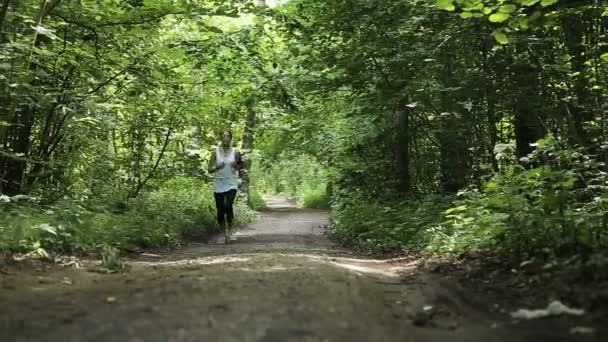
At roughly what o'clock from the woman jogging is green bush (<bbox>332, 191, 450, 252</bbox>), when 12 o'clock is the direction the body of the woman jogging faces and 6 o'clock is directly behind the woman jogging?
The green bush is roughly at 9 o'clock from the woman jogging.

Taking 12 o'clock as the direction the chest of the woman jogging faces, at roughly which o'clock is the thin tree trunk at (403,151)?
The thin tree trunk is roughly at 8 o'clock from the woman jogging.

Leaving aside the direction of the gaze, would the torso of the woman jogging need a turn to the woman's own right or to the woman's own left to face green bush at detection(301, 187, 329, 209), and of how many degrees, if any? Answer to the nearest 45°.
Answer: approximately 180°

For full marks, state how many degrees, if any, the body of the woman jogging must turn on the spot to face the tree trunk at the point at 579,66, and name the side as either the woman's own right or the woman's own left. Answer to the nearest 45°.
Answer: approximately 45° to the woman's own left

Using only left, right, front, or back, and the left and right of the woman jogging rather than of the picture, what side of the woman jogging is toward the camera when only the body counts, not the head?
front

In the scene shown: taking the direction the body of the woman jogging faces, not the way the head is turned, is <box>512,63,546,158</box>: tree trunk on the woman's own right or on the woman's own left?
on the woman's own left

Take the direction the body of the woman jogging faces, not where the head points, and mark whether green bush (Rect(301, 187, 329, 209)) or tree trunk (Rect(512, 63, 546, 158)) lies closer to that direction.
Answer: the tree trunk

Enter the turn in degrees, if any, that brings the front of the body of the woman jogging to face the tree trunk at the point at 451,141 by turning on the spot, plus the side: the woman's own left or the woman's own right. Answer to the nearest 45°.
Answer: approximately 90° to the woman's own left
